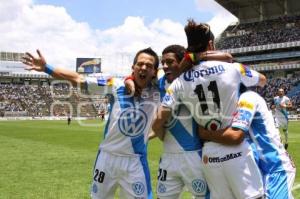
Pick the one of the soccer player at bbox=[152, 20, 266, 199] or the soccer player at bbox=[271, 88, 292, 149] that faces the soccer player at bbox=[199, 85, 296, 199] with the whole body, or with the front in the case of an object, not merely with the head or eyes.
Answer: the soccer player at bbox=[271, 88, 292, 149]

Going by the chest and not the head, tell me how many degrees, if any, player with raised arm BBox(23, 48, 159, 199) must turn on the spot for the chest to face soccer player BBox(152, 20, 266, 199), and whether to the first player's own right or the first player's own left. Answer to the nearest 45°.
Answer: approximately 45° to the first player's own left

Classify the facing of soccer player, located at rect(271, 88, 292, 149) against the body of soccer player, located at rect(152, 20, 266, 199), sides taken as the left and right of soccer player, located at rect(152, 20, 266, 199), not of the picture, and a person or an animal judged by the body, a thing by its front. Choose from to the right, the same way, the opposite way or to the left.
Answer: the opposite way

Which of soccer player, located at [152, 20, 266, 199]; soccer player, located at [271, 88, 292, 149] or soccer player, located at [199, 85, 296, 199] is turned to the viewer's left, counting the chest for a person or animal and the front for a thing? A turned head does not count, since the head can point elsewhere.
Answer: soccer player, located at [199, 85, 296, 199]

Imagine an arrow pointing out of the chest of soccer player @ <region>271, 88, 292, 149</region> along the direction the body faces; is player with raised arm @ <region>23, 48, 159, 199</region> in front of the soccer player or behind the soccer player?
in front

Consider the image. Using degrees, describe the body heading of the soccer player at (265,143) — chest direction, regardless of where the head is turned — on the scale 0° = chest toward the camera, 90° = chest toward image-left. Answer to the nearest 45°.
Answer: approximately 90°

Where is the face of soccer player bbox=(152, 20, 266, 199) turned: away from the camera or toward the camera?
away from the camera

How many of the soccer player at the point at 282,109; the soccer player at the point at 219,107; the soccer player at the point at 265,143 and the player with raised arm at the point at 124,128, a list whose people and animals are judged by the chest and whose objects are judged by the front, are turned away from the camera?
1

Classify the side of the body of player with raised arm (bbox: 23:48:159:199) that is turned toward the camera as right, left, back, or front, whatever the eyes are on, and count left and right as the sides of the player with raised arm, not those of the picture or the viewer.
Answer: front

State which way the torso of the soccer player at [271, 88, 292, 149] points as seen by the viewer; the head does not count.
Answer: toward the camera

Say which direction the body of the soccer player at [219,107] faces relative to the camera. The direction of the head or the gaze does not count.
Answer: away from the camera

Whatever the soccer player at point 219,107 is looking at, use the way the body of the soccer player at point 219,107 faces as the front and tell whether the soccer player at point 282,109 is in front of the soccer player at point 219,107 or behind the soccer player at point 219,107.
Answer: in front

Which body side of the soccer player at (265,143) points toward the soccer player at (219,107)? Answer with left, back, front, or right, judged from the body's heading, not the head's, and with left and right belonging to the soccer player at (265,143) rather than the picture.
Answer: front

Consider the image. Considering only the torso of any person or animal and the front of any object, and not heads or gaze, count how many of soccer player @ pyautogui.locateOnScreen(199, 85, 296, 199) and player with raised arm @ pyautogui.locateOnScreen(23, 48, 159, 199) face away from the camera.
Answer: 0
